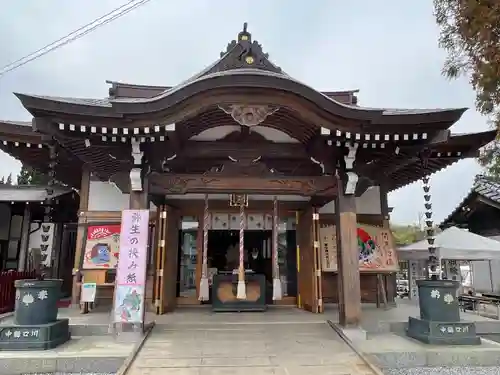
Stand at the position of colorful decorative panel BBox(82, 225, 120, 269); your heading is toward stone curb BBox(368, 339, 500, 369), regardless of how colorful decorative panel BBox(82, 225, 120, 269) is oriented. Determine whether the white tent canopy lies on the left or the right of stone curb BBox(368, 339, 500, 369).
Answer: left

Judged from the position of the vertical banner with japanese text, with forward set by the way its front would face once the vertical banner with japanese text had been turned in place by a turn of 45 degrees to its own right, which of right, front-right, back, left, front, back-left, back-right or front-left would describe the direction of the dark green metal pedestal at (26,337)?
front-right

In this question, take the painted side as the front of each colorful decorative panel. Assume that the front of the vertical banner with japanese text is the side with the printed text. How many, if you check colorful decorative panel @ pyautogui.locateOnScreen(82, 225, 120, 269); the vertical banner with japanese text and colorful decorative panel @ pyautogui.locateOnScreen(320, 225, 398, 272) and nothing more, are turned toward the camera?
3

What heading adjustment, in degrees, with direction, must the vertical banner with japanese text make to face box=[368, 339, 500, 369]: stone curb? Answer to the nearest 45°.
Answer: approximately 90° to its left

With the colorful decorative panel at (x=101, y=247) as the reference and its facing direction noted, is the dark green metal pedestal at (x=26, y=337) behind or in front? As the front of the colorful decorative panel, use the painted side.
in front

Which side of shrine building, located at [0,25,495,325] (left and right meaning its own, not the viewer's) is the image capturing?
front

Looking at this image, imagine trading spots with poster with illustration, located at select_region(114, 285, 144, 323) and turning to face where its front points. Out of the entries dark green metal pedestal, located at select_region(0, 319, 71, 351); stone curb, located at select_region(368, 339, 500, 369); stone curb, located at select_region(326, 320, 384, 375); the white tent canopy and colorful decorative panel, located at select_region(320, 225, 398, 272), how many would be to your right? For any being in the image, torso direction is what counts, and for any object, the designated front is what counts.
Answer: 1

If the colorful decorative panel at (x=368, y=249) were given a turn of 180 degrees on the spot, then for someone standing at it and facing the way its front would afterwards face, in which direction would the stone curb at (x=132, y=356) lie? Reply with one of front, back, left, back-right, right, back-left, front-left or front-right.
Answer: back-left

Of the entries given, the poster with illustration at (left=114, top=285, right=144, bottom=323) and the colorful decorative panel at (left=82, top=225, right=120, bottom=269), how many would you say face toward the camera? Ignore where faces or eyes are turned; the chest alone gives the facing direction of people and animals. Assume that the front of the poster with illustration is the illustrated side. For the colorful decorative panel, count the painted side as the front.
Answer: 2

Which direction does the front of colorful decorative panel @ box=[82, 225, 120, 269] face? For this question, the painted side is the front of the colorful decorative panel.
toward the camera

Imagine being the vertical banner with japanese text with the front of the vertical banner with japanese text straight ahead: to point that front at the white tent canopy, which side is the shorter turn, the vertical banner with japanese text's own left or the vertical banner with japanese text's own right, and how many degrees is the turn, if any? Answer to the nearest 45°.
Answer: approximately 90° to the vertical banner with japanese text's own left

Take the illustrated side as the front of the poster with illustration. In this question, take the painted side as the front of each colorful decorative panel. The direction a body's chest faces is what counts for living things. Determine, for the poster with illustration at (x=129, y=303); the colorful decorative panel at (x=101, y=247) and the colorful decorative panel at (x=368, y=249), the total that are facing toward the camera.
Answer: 3

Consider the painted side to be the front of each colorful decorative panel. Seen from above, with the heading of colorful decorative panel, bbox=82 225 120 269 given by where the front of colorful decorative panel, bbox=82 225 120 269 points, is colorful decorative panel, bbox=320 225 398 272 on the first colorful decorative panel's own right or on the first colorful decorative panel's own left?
on the first colorful decorative panel's own left
